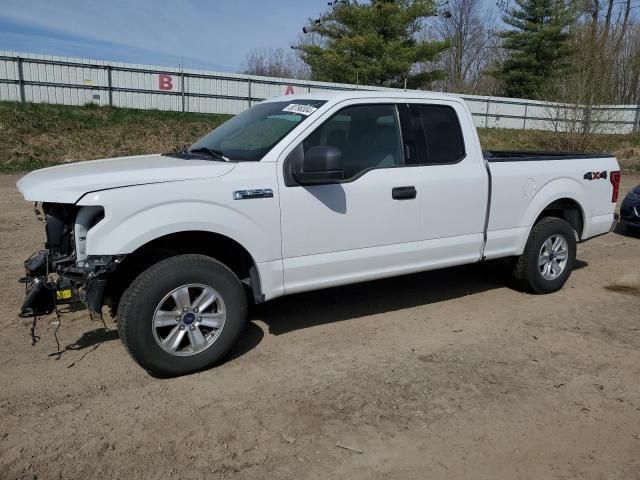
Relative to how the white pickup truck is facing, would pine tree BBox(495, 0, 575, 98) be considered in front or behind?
behind

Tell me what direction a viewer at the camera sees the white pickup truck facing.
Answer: facing the viewer and to the left of the viewer

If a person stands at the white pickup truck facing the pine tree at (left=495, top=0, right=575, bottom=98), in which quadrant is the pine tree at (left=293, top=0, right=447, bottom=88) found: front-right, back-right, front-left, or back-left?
front-left

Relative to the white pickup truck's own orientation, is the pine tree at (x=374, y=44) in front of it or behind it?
behind

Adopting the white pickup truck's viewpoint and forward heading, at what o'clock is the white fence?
The white fence is roughly at 4 o'clock from the white pickup truck.

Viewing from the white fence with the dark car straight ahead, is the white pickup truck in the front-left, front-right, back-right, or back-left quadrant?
front-right

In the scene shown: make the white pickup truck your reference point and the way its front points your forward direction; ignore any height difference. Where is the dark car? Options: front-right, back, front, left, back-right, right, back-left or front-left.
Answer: back
